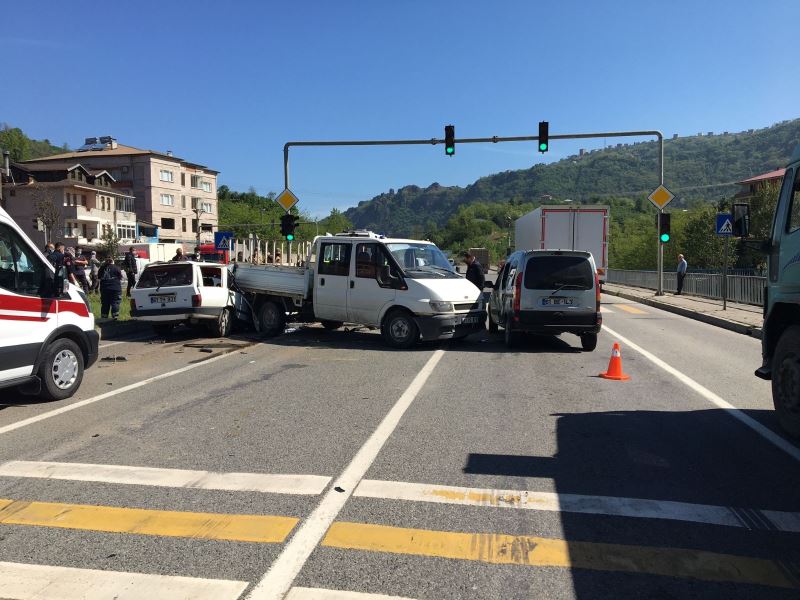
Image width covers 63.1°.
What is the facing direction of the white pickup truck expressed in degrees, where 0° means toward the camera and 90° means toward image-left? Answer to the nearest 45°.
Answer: approximately 315°

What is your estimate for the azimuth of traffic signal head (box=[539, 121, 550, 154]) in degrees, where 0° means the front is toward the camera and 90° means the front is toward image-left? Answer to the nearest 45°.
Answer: approximately 0°

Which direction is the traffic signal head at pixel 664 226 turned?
toward the camera

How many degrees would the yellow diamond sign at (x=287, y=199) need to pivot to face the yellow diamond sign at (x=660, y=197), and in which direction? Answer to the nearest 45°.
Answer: approximately 90° to its left

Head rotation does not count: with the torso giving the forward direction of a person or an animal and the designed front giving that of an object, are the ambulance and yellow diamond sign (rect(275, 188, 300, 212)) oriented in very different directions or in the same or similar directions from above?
very different directions

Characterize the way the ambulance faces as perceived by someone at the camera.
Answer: facing away from the viewer and to the right of the viewer

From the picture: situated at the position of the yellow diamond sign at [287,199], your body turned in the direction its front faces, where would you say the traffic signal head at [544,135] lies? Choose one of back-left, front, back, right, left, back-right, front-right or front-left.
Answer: left

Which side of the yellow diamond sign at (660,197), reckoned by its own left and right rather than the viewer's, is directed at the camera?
front

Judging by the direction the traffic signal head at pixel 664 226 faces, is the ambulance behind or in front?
in front

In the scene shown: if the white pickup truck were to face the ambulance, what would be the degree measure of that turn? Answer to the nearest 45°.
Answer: approximately 90° to its right

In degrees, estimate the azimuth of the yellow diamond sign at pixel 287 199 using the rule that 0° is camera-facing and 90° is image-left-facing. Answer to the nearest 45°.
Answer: approximately 0°

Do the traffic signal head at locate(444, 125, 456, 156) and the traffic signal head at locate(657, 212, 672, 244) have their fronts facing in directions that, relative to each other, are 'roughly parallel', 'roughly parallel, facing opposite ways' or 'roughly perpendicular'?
roughly parallel

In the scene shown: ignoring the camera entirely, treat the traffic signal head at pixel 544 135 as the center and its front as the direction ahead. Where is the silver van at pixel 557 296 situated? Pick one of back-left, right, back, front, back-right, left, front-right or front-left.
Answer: front

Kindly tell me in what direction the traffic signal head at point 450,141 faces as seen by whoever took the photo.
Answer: facing the viewer

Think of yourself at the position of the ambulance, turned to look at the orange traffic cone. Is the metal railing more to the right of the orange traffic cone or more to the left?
left

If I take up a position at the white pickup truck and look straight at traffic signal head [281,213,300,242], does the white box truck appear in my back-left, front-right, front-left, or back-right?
front-right

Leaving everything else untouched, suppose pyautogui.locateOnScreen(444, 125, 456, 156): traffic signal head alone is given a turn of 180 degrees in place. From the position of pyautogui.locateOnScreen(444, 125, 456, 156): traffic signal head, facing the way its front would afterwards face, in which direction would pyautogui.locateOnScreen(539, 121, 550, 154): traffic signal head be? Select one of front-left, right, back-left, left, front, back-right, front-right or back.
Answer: right
